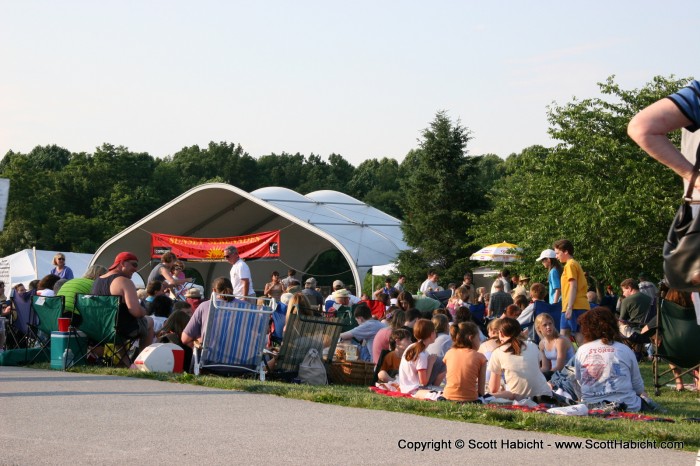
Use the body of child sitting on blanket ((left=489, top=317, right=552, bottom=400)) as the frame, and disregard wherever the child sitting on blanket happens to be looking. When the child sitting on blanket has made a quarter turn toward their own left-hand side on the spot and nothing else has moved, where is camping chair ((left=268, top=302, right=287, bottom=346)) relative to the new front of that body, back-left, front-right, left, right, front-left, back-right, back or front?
front-right

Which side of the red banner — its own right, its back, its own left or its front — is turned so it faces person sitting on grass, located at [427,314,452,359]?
front

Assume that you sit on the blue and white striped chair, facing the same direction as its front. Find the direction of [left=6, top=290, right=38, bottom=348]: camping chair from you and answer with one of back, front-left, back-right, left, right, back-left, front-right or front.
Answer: front-left

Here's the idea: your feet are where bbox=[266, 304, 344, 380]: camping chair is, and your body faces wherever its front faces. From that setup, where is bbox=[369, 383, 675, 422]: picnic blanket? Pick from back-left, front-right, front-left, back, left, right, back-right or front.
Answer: back-right

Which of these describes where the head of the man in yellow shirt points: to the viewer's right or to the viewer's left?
to the viewer's left

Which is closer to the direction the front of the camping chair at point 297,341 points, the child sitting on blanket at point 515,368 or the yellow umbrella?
the yellow umbrella

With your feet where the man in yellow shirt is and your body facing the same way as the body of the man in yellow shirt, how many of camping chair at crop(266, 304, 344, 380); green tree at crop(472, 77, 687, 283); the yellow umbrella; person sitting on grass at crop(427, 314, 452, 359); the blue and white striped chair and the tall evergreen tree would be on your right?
3

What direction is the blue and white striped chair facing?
away from the camera

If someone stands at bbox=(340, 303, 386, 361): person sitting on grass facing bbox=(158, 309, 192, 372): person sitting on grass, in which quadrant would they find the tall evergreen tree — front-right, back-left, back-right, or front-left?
back-right

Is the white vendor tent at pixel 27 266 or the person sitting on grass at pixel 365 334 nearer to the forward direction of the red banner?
the person sitting on grass

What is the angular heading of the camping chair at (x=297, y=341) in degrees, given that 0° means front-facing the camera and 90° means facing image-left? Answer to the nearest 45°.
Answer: approximately 180°

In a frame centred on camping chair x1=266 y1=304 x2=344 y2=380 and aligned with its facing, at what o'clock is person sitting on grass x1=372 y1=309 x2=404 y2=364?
The person sitting on grass is roughly at 2 o'clock from the camping chair.

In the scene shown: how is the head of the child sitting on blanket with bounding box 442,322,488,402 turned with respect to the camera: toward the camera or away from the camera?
away from the camera

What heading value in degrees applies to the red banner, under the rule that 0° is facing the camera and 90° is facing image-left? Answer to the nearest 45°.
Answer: approximately 0°
